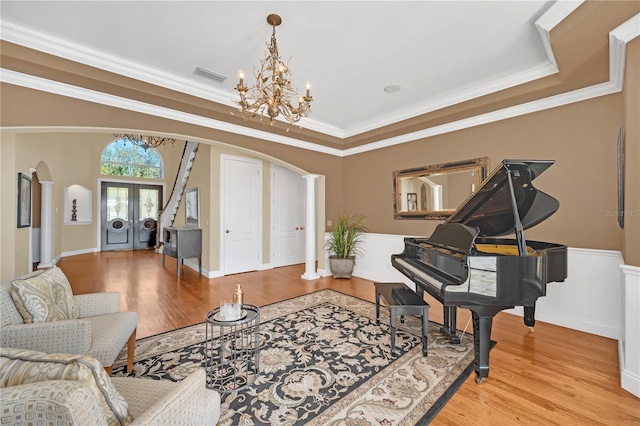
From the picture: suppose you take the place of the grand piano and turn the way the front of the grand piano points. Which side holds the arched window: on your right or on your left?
on your right

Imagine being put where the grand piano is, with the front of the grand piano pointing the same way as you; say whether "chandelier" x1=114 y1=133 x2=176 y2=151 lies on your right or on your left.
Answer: on your right

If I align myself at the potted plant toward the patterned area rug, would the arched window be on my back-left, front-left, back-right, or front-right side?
back-right

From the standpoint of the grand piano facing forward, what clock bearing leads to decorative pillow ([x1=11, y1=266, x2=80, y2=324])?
The decorative pillow is roughly at 12 o'clock from the grand piano.

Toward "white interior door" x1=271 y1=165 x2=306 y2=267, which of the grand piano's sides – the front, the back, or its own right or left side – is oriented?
right

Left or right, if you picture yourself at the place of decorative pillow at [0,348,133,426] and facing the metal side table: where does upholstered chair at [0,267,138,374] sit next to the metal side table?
left

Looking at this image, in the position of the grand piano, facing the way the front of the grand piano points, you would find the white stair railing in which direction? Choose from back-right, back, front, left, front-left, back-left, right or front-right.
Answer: front-right
